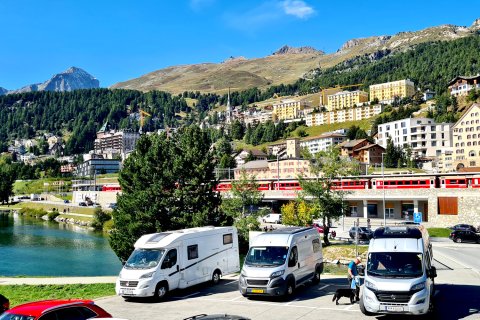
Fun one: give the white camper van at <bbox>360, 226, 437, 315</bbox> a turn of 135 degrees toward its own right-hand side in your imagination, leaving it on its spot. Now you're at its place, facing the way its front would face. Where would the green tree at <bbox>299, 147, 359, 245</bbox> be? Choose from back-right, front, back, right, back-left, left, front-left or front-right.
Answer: front-right

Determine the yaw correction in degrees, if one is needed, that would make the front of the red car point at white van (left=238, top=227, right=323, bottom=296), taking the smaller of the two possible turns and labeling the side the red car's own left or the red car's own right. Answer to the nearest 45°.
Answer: approximately 180°

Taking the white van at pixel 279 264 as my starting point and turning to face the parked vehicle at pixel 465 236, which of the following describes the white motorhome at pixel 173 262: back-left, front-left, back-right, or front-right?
back-left

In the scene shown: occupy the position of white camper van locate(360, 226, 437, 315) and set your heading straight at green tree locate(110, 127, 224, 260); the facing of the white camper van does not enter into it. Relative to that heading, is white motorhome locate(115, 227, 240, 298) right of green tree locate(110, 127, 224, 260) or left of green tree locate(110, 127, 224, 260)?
left

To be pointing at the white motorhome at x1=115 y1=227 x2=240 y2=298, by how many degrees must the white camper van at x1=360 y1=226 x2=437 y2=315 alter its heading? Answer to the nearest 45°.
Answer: approximately 90° to its right

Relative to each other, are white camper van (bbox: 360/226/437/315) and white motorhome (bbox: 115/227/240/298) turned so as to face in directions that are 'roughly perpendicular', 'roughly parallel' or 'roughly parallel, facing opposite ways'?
roughly parallel

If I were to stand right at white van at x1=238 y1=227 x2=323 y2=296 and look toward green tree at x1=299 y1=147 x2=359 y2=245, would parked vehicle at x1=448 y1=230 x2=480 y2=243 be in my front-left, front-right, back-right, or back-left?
front-right

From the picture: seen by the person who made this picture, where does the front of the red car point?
facing the viewer and to the left of the viewer

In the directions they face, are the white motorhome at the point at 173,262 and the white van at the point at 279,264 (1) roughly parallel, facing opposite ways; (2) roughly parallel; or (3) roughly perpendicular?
roughly parallel

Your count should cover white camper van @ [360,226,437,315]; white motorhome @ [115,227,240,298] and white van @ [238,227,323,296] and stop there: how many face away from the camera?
0

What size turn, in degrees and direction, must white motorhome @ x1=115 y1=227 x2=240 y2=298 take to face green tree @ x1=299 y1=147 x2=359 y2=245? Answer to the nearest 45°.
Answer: approximately 180°

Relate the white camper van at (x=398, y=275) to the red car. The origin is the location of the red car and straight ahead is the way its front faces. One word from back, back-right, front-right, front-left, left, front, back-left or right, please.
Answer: back-left

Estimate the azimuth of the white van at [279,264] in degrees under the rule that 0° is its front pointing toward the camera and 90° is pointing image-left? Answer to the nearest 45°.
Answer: approximately 45°

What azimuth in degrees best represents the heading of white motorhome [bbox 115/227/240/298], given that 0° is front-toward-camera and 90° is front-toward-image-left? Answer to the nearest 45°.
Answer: approximately 45°

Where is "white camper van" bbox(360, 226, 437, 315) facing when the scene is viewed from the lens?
facing the viewer

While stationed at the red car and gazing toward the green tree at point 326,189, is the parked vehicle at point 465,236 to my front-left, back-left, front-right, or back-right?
front-right

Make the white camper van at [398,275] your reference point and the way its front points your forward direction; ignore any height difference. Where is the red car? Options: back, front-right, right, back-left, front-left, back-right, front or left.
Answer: front-right
